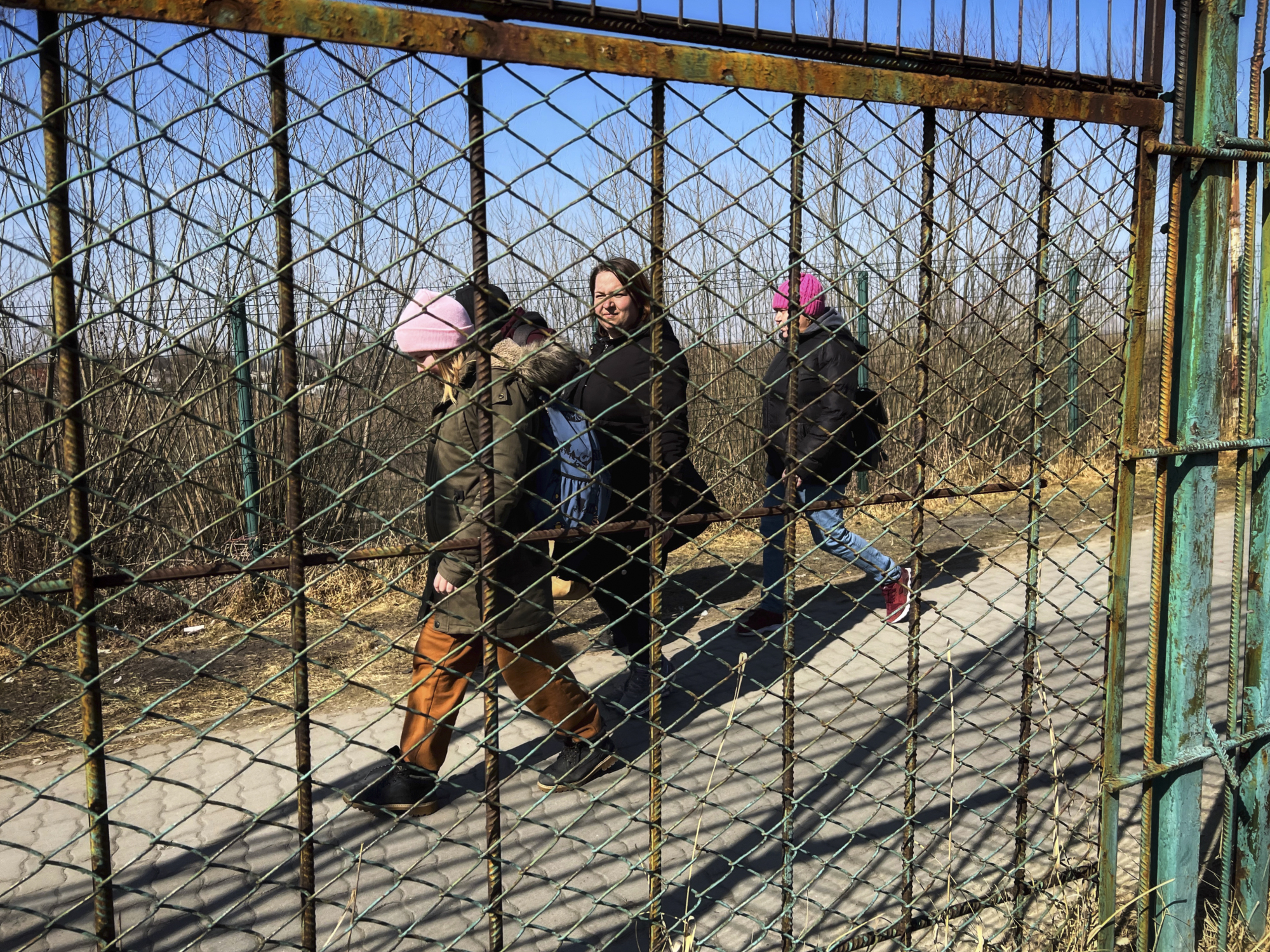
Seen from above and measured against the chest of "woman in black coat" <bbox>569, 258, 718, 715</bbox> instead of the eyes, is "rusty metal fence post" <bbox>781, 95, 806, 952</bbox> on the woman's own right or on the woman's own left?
on the woman's own left

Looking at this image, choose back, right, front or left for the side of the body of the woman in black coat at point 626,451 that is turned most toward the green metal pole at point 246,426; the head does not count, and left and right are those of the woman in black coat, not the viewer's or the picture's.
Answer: right

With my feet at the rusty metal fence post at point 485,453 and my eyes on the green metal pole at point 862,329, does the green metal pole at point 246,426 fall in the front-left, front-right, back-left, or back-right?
front-left

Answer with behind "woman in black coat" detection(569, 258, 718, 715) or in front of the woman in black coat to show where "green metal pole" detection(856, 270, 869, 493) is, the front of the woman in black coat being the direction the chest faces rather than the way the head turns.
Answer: behind

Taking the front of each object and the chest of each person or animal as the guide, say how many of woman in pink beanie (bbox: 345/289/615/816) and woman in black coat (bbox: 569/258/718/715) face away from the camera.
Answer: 0

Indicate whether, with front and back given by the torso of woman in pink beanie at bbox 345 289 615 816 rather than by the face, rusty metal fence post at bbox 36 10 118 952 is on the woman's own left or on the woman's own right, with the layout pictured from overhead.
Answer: on the woman's own left

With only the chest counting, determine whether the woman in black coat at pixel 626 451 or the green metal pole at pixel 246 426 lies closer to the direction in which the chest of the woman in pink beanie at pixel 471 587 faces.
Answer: the green metal pole

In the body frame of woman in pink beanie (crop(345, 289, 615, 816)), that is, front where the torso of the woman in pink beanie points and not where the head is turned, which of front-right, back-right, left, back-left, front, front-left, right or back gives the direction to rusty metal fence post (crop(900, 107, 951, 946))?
back-left

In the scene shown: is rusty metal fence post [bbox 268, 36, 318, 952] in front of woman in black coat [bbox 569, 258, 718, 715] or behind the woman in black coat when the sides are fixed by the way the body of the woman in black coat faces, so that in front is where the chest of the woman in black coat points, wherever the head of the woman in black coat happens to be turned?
in front

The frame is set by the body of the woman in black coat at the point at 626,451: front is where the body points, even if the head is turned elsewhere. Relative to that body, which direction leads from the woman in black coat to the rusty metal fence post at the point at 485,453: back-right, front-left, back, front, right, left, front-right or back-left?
front-left

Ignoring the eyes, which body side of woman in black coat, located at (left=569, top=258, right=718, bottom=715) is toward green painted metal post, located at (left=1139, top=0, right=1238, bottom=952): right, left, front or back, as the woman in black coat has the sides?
left

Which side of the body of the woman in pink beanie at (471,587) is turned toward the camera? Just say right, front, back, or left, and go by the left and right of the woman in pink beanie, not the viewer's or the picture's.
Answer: left

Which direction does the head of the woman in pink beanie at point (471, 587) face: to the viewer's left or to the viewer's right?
to the viewer's left

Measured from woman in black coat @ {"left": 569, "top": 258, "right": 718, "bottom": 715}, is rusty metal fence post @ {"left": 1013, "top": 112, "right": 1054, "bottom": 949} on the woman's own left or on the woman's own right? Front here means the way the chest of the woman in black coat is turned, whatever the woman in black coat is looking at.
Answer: on the woman's own left

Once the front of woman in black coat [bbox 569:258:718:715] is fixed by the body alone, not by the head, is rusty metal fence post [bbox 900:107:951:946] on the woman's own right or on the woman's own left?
on the woman's own left
